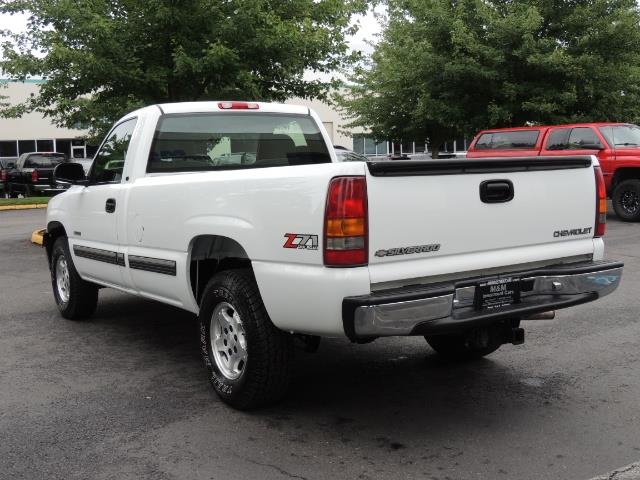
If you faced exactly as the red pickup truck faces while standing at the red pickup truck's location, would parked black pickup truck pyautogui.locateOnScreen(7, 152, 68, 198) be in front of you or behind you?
behind

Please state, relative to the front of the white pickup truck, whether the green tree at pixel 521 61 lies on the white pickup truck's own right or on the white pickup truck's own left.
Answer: on the white pickup truck's own right

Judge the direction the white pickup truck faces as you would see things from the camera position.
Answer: facing away from the viewer and to the left of the viewer

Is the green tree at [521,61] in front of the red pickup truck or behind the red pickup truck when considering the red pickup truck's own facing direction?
behind

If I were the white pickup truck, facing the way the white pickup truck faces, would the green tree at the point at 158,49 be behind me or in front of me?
in front

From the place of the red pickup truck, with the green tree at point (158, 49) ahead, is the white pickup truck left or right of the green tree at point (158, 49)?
left

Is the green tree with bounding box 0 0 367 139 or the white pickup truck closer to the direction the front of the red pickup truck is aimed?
the white pickup truck

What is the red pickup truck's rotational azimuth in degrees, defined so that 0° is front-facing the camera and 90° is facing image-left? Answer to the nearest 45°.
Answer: approximately 315°

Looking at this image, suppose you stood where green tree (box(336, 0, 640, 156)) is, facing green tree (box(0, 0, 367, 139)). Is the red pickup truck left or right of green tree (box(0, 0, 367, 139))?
left
